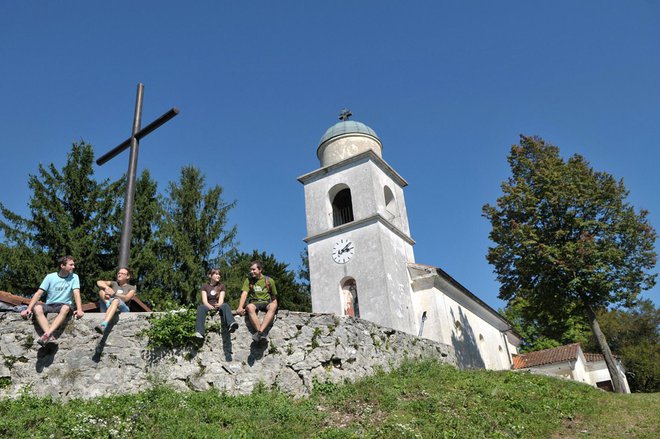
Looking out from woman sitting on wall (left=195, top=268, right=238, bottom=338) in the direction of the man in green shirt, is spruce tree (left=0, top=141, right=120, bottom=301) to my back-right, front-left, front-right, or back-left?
back-left

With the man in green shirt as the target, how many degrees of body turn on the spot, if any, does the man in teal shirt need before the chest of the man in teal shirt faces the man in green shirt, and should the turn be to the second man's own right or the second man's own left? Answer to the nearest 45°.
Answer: approximately 90° to the second man's own left

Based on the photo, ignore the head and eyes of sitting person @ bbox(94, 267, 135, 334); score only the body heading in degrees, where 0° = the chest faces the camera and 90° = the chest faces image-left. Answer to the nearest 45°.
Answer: approximately 45°

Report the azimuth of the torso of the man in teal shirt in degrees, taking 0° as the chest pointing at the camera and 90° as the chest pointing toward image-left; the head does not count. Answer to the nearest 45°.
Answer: approximately 0°

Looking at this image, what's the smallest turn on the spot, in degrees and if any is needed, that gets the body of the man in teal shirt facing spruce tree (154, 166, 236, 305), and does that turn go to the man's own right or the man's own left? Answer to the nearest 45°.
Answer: approximately 180°

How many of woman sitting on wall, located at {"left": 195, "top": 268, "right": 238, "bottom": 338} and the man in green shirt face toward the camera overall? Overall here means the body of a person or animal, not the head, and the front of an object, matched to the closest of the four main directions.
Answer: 2

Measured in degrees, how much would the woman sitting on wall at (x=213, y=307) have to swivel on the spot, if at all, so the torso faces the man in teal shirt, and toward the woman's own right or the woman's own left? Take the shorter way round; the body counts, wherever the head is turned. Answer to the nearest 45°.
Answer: approximately 90° to the woman's own right
